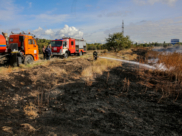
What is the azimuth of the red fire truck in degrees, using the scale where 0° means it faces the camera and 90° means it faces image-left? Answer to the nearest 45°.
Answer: approximately 45°

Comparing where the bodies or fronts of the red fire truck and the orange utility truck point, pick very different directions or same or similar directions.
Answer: very different directions

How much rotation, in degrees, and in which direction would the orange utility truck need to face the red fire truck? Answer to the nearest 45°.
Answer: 0° — it already faces it
